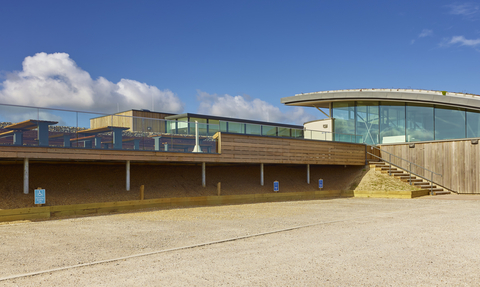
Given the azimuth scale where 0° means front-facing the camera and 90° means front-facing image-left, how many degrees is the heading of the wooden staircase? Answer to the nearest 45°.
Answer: approximately 270°

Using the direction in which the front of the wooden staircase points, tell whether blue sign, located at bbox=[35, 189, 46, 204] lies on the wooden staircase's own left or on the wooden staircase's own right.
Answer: on the wooden staircase's own right

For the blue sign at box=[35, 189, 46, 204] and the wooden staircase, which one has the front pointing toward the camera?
the blue sign

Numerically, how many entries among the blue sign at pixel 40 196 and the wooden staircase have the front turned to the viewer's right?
1

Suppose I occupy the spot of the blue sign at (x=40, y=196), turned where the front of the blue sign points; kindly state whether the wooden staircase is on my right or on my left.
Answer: on my left

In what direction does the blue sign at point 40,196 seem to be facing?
toward the camera
